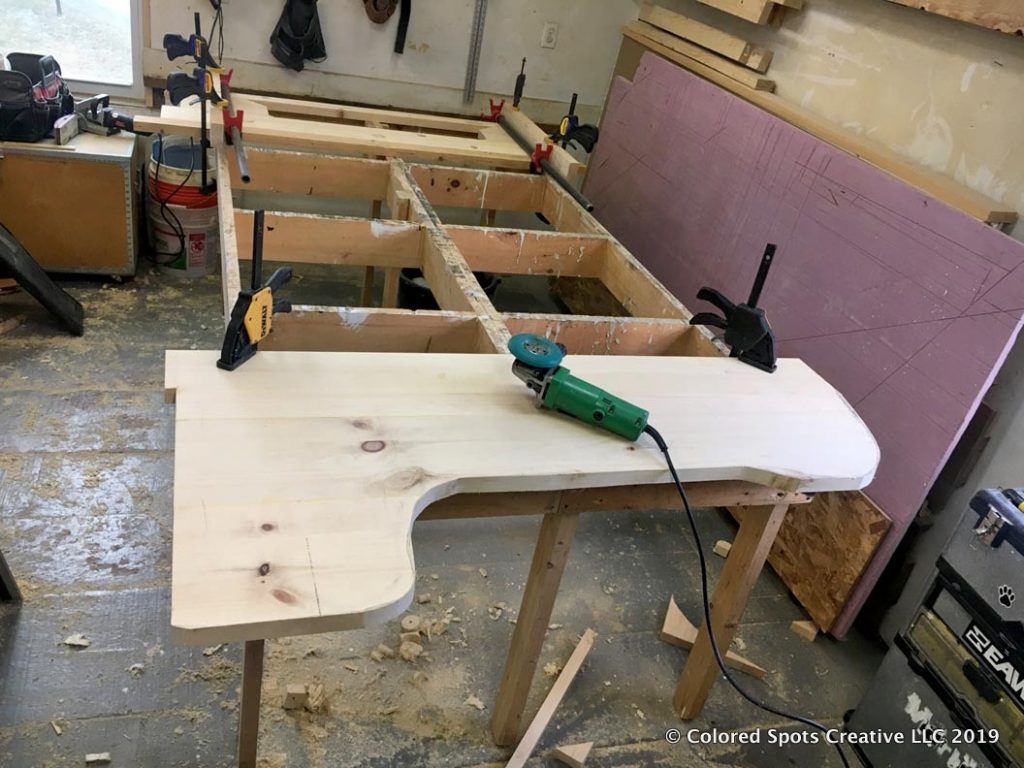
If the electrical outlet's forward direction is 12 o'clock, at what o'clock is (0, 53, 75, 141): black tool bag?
The black tool bag is roughly at 2 o'clock from the electrical outlet.

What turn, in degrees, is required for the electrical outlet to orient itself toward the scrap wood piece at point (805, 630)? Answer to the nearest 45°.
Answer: approximately 45° to its left

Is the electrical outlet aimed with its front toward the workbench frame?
yes

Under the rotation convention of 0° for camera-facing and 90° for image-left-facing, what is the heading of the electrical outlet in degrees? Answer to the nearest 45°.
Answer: approximately 0°

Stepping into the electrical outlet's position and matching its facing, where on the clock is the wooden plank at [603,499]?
The wooden plank is roughly at 12 o'clock from the electrical outlet.

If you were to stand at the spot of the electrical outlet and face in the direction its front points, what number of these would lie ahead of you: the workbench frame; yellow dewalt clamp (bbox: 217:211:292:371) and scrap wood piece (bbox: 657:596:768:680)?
3

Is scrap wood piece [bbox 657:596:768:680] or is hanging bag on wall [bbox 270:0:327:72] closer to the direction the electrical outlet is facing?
the scrap wood piece
